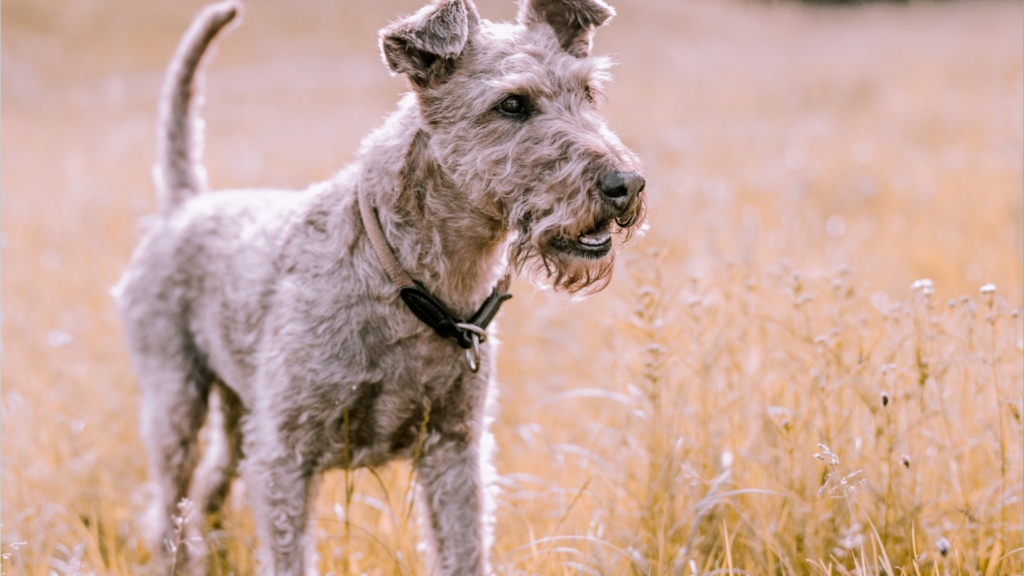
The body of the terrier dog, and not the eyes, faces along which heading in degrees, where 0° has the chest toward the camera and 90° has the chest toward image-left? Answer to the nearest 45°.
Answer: approximately 315°
